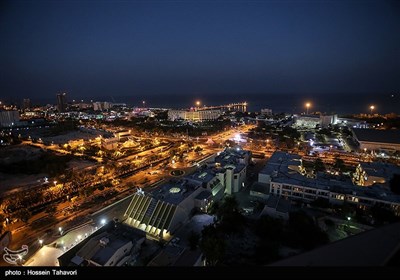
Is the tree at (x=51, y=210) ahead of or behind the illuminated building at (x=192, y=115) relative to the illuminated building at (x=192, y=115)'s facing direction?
ahead

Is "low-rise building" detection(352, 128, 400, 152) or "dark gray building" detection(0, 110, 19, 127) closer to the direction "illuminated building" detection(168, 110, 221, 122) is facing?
the low-rise building

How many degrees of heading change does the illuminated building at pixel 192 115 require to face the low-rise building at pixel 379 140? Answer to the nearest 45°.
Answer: approximately 45° to its left

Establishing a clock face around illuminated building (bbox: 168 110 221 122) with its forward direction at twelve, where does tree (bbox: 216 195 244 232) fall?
The tree is roughly at 12 o'clock from the illuminated building.

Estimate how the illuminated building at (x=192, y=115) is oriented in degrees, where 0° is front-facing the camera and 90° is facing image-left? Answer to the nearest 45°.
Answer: approximately 0°

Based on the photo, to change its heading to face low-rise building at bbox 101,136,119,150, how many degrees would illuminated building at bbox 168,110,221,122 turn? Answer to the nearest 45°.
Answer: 0° — it already faces it

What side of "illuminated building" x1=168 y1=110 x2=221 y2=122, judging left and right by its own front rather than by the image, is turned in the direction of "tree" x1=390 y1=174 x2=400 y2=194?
front

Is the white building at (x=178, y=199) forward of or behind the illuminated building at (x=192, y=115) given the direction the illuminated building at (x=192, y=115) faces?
forward

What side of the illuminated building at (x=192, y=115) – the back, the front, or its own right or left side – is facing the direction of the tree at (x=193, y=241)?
front

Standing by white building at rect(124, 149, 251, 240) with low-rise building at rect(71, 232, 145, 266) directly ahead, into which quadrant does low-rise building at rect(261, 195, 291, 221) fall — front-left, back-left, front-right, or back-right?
back-left

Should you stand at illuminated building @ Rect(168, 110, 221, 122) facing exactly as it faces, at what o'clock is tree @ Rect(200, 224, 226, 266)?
The tree is roughly at 12 o'clock from the illuminated building.
